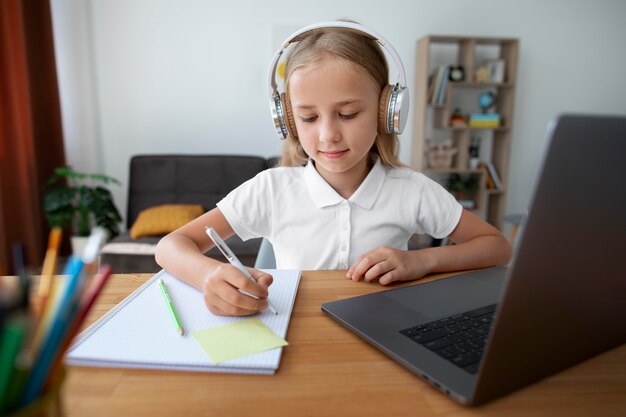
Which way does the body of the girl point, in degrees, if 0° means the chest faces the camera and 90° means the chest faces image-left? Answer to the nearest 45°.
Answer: approximately 0°

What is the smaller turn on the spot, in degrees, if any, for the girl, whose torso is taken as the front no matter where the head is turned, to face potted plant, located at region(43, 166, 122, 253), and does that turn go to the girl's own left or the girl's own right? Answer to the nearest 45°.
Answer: approximately 135° to the girl's own right

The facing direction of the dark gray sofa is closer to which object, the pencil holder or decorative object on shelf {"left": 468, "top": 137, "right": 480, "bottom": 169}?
the pencil holder

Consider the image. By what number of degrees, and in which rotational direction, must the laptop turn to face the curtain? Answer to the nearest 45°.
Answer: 0° — it already faces it

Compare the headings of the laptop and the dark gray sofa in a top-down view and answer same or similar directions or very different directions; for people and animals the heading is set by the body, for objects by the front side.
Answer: very different directions

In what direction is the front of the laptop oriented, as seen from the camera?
facing away from the viewer and to the left of the viewer

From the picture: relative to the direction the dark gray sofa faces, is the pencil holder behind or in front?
in front

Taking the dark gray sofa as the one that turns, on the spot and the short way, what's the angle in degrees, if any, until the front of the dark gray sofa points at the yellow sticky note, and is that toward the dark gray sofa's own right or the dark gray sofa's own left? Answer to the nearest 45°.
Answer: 0° — it already faces it

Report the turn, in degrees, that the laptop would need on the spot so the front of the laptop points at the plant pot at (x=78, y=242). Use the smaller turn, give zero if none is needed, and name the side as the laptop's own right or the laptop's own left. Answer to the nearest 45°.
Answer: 0° — it already faces it
